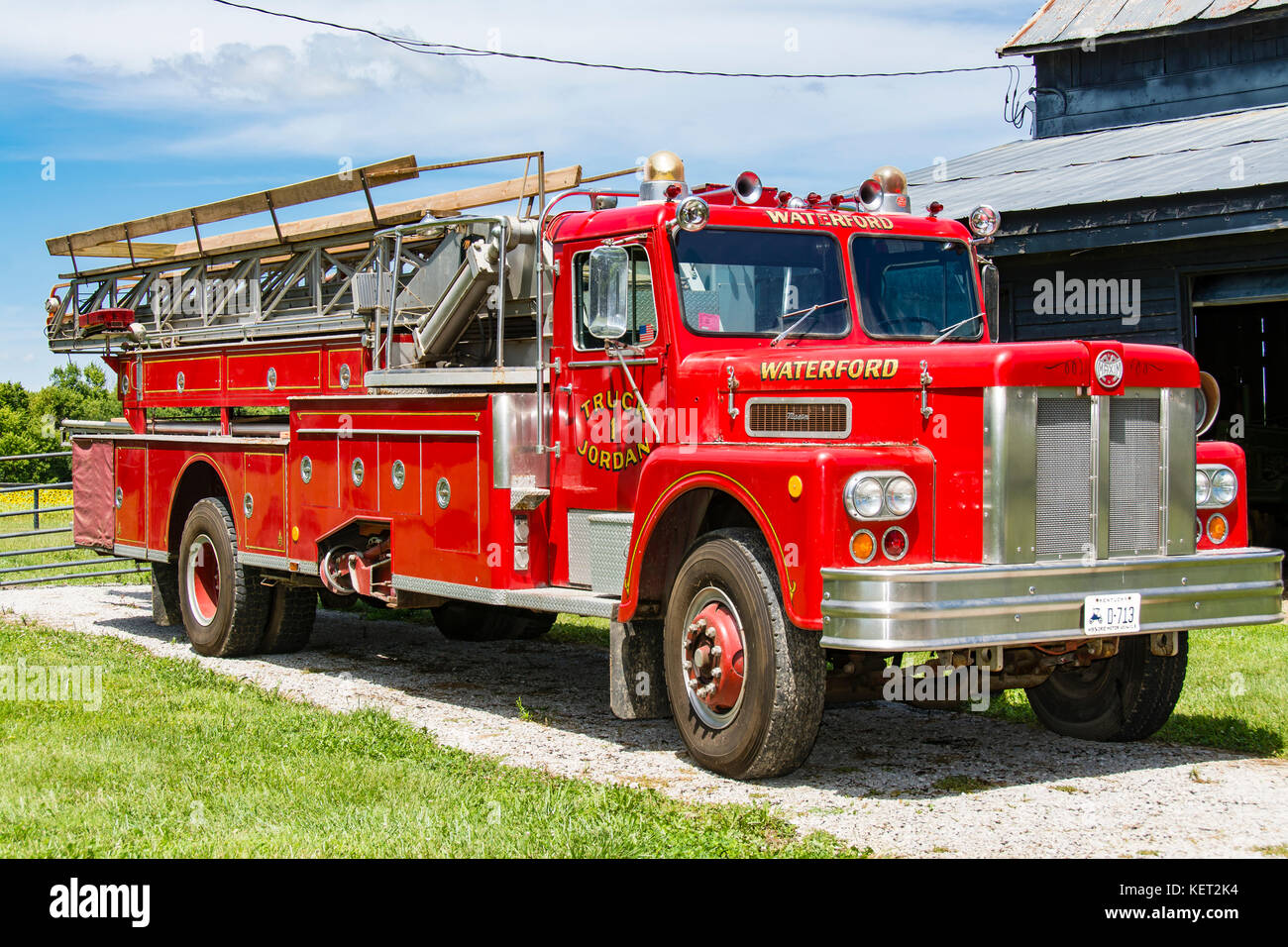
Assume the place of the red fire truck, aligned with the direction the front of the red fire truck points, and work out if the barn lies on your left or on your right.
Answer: on your left

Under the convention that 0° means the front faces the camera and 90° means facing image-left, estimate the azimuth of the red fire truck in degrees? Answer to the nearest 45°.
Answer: approximately 315°
